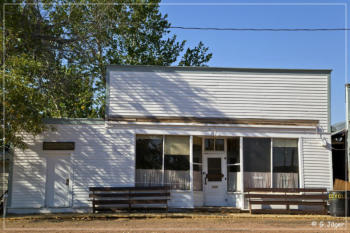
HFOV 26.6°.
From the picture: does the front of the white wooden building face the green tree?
no

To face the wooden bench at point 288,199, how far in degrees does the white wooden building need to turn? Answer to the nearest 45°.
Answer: approximately 90° to its left

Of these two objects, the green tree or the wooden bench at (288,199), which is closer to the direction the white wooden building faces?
the wooden bench

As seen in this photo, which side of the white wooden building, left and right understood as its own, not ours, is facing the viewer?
front
